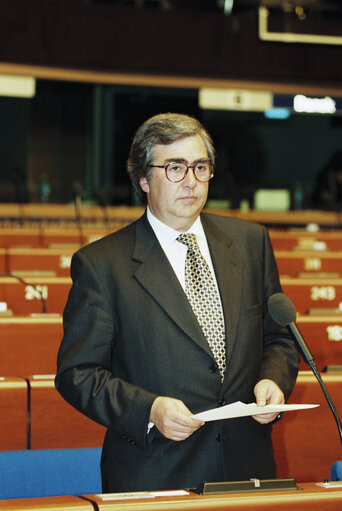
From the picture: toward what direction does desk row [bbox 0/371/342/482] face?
toward the camera

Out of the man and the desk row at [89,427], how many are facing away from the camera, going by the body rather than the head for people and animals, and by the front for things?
0

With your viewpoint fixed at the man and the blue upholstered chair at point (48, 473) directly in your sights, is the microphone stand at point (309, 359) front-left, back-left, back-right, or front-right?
back-left

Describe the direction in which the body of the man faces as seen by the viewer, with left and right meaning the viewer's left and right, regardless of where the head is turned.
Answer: facing the viewer and to the right of the viewer

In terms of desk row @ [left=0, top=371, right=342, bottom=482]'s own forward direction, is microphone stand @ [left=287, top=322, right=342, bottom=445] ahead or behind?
ahead

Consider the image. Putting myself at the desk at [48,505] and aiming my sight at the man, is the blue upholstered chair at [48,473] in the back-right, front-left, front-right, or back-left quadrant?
front-left

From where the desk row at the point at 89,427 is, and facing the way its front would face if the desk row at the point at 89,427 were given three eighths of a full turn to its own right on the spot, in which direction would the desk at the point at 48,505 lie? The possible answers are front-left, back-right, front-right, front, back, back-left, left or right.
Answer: back-left
